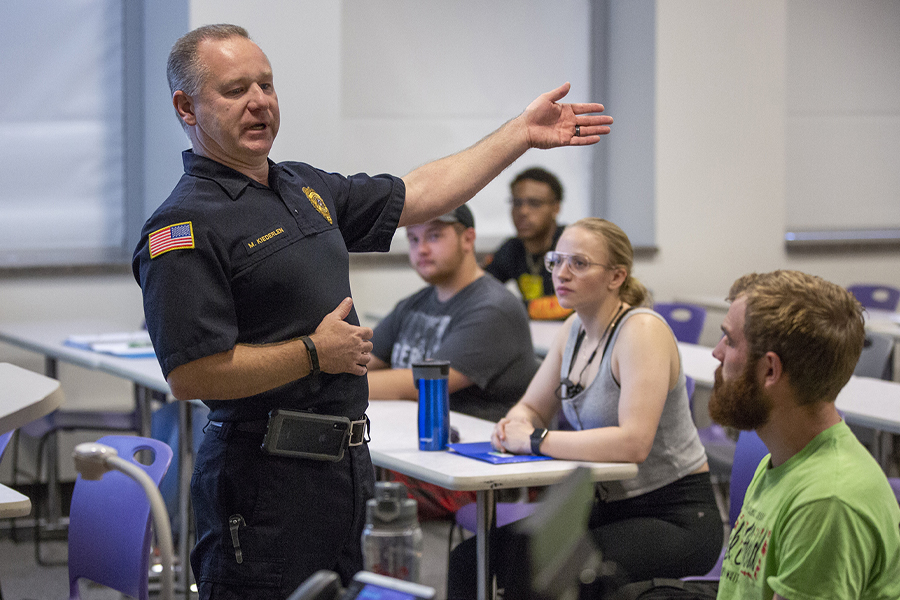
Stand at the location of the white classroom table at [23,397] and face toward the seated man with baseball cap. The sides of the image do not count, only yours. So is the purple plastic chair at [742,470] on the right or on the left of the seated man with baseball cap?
right

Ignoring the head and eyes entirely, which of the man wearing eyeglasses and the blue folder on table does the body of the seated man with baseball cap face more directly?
the blue folder on table

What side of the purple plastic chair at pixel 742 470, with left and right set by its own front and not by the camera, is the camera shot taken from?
left

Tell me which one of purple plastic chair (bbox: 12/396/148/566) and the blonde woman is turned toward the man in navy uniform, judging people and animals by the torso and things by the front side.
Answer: the blonde woman

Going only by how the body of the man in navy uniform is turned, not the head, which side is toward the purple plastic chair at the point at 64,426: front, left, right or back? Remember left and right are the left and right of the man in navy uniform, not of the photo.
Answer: back

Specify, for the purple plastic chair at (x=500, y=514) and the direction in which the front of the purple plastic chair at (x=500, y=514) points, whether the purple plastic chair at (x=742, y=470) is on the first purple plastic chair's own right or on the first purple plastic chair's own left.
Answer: on the first purple plastic chair's own left
